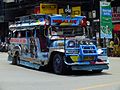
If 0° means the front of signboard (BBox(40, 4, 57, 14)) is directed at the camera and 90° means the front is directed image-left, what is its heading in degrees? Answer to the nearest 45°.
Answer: approximately 0°

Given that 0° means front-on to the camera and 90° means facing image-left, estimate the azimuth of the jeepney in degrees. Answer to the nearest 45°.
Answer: approximately 315°

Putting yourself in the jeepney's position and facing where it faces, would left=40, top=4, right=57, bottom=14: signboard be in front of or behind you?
behind
